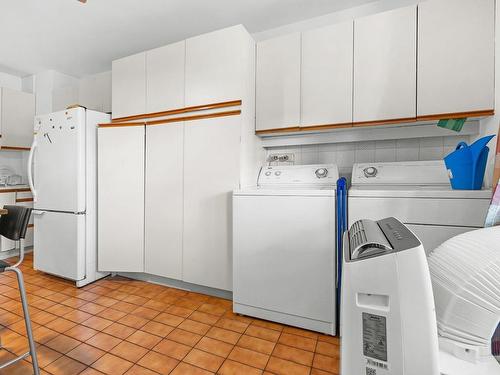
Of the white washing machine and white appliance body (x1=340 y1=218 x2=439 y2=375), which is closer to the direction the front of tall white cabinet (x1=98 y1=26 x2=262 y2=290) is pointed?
the white appliance body

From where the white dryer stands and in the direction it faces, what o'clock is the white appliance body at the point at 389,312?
The white appliance body is roughly at 12 o'clock from the white dryer.

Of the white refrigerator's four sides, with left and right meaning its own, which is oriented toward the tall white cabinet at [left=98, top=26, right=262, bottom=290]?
left

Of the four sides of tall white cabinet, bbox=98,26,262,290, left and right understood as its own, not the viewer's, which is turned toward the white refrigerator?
right

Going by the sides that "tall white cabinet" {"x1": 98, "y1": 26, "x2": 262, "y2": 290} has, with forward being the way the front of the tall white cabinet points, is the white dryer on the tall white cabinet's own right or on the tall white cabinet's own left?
on the tall white cabinet's own left

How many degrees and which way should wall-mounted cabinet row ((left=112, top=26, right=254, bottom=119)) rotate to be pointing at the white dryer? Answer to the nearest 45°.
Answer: approximately 90° to its left

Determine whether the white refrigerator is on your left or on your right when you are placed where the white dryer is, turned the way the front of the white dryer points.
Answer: on your right

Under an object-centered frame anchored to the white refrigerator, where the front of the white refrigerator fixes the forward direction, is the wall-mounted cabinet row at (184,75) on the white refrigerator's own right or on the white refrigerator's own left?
on the white refrigerator's own left

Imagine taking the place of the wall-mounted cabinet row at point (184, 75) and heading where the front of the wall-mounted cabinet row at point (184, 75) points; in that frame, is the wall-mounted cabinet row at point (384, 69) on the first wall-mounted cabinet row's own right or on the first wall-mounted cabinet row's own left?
on the first wall-mounted cabinet row's own left
